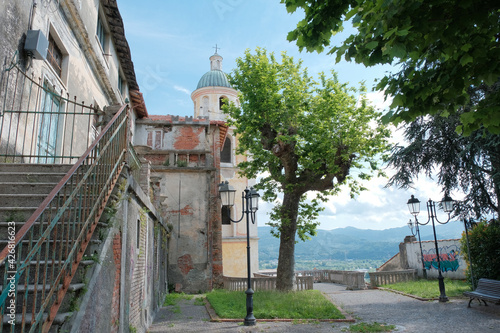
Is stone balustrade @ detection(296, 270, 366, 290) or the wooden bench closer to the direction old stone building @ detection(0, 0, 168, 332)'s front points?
the wooden bench

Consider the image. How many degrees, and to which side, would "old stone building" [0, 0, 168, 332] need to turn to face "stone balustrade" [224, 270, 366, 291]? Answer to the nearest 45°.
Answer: approximately 90° to its left

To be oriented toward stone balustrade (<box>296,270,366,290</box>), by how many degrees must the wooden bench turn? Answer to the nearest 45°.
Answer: approximately 90° to its right

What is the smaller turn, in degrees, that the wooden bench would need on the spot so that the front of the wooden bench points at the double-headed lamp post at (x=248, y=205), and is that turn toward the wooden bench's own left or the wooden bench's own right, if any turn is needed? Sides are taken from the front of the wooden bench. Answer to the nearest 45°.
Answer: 0° — it already faces it

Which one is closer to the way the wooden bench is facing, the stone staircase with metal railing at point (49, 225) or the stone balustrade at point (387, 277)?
the stone staircase with metal railing

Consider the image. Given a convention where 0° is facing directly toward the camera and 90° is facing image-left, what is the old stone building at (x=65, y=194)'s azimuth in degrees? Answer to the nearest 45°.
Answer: approximately 315°

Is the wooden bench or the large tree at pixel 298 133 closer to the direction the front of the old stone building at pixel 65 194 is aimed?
the wooden bench

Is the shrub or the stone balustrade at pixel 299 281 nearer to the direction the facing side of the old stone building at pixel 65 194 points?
the shrub

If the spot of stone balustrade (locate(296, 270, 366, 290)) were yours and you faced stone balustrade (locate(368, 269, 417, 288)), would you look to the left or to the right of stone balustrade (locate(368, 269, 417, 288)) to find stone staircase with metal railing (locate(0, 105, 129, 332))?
right

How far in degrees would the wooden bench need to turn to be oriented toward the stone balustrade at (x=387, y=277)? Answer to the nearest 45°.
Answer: approximately 90° to its right

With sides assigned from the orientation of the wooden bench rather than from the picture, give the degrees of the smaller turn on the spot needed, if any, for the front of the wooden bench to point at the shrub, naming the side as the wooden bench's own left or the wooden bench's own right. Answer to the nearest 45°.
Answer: approximately 135° to the wooden bench's own right

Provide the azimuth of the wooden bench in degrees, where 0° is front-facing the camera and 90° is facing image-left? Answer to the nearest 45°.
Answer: approximately 45°

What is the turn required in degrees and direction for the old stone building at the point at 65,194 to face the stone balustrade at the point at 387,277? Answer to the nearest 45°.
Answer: approximately 90° to its left

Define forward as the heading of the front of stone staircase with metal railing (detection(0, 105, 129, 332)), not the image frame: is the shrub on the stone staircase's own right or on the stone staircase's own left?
on the stone staircase's own left
